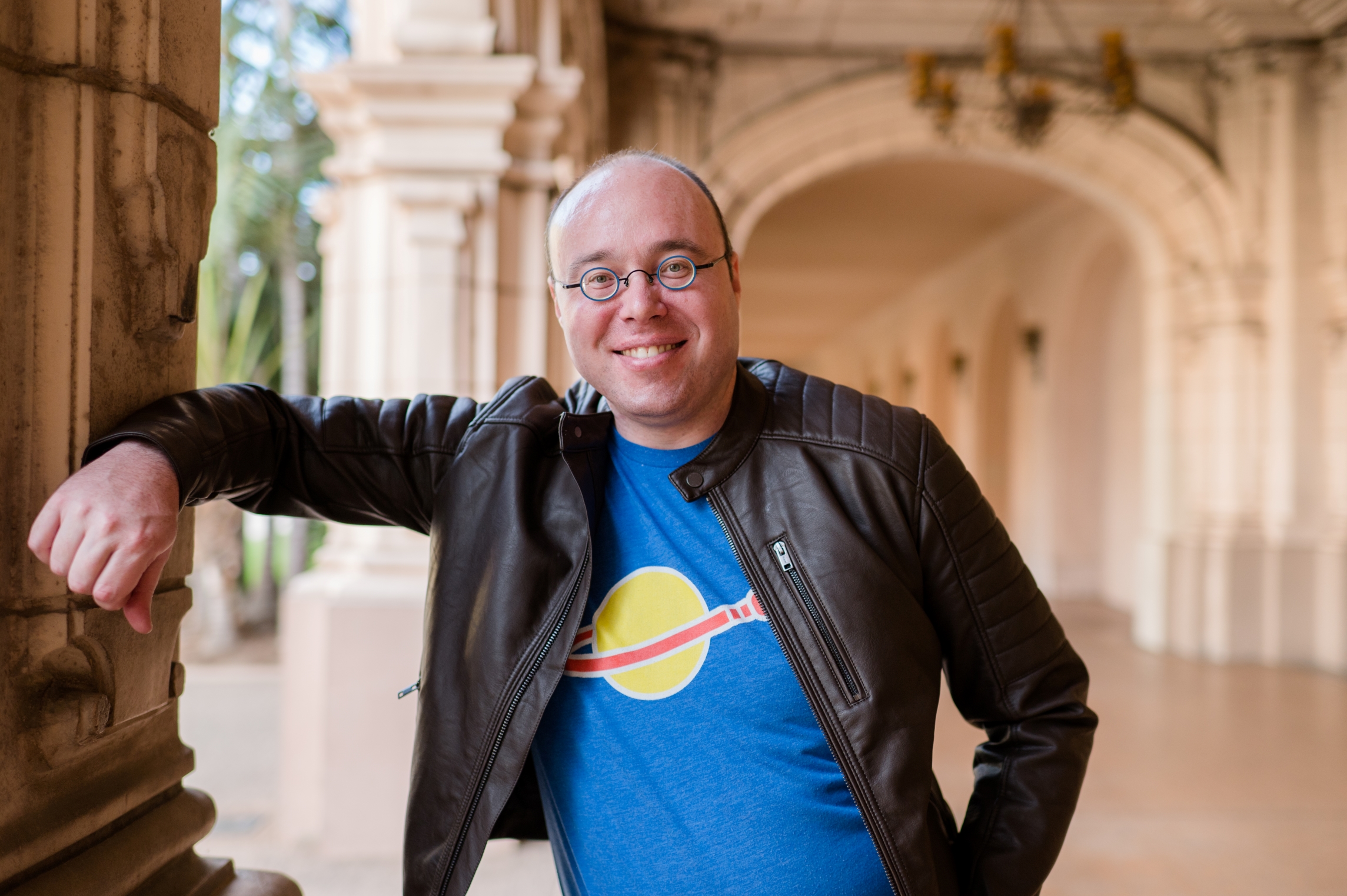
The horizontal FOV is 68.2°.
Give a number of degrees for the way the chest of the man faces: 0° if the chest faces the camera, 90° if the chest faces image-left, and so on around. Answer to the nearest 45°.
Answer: approximately 0°

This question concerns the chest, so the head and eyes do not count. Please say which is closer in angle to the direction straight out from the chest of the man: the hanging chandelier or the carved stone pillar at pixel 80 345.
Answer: the carved stone pillar

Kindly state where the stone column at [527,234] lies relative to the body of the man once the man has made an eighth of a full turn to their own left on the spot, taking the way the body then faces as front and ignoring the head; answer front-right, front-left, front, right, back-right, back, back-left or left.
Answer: back-left

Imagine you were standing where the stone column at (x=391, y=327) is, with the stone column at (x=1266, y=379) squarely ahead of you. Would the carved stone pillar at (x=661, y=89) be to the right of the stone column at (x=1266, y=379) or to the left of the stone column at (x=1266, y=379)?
left

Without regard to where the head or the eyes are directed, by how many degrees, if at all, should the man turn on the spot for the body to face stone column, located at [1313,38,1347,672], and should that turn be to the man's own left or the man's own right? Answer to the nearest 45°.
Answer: approximately 135° to the man's own left

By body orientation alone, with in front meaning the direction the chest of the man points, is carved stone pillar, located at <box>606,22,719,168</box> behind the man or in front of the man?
behind

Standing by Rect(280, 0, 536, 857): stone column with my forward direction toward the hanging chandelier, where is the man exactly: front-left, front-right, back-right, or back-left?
back-right

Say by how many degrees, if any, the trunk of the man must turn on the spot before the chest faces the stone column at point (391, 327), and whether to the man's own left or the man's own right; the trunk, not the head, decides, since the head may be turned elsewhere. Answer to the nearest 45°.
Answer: approximately 180°

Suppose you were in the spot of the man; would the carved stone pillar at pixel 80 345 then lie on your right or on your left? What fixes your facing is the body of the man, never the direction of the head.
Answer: on your right

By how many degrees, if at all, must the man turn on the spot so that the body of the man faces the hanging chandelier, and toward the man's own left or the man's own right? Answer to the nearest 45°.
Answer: approximately 135° to the man's own left
